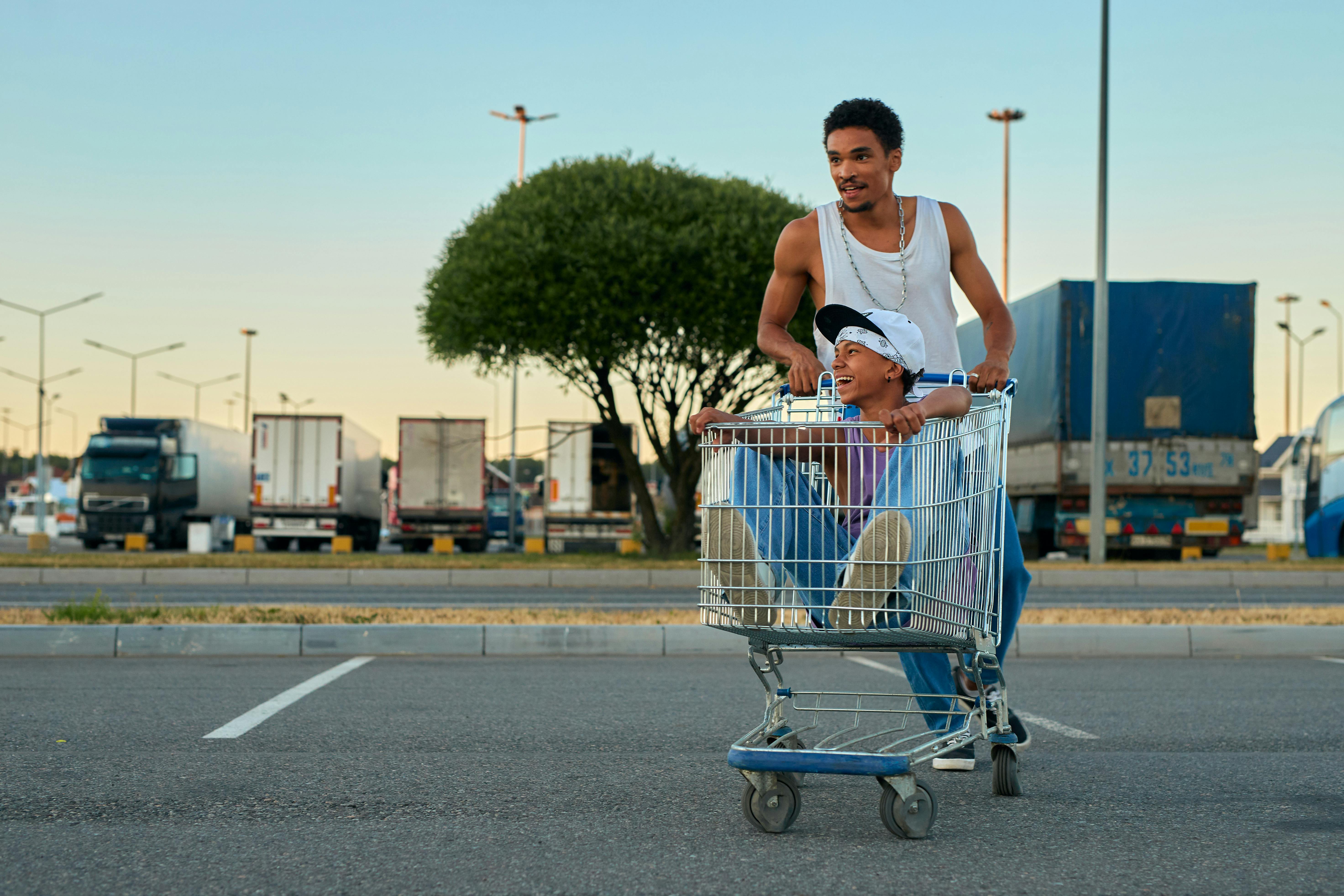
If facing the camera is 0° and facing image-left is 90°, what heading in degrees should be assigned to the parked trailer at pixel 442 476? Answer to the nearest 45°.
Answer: approximately 180°

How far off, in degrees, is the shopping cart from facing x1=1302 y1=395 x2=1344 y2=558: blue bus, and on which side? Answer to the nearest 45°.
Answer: approximately 180°

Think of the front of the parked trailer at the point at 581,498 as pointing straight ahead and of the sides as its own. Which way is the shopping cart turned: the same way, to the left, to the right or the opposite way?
the opposite way

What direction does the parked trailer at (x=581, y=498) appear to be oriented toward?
away from the camera

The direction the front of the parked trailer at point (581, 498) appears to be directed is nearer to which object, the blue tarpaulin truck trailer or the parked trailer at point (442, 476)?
the parked trailer

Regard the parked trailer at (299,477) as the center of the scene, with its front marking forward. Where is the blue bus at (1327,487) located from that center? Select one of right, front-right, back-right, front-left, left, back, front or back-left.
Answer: back-right

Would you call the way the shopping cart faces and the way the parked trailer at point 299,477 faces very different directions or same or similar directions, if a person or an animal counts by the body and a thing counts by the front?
very different directions

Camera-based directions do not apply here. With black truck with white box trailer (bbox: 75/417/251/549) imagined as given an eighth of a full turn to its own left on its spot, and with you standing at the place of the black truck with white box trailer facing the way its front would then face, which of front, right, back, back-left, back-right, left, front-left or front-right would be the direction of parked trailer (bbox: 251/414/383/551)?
front-left

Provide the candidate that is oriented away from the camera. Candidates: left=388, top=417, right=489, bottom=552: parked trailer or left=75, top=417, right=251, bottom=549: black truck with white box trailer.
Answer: the parked trailer

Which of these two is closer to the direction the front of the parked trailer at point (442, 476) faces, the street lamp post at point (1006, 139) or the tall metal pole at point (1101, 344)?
the street lamp post

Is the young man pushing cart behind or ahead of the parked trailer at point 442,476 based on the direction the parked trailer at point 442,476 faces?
behind

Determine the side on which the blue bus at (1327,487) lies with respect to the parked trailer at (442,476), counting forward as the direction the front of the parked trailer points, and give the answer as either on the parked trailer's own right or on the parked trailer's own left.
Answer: on the parked trailer's own right

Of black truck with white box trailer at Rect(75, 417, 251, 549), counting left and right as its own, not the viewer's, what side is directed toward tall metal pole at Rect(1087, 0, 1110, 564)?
left

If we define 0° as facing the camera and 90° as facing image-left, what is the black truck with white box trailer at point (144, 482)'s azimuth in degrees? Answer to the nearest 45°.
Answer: approximately 45°
